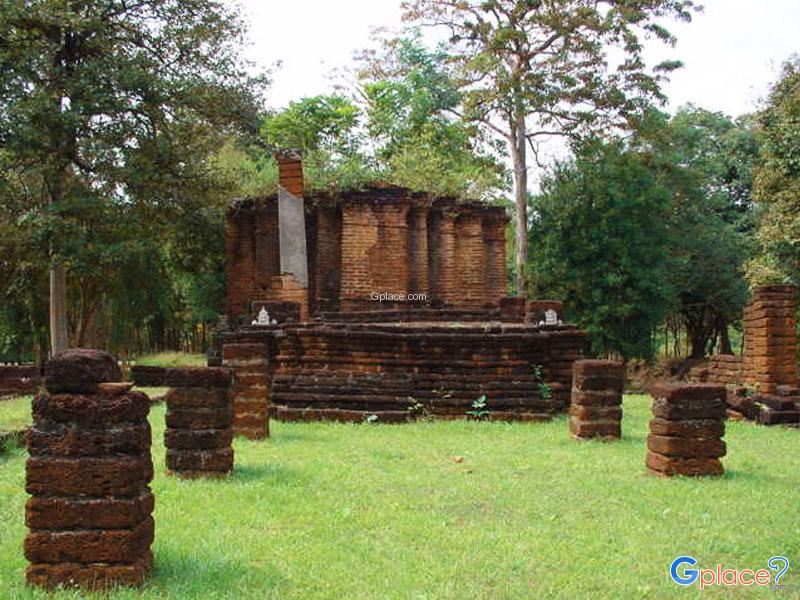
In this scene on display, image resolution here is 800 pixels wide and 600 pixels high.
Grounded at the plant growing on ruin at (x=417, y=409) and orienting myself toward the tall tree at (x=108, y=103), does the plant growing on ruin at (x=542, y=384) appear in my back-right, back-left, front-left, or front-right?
back-right

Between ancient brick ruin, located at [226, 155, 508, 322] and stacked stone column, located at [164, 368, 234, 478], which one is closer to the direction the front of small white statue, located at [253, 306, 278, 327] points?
the stacked stone column

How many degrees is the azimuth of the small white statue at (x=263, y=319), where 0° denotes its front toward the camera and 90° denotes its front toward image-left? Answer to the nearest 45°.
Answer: approximately 0°

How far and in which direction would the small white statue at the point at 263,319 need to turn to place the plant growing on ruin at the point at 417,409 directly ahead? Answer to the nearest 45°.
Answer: approximately 45° to its left

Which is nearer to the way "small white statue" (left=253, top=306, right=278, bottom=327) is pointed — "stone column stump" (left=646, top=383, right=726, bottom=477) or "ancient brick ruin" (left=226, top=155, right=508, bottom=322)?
the stone column stump

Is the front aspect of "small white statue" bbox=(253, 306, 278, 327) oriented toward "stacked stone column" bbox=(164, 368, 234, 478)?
yes

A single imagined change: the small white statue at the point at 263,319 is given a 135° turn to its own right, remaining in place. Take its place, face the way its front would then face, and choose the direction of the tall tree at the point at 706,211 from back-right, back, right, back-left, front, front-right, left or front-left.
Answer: right

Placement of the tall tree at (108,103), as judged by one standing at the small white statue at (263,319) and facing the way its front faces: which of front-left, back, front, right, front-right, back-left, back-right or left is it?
back-right

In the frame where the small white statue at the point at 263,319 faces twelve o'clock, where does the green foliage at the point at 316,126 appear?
The green foliage is roughly at 6 o'clock from the small white statue.

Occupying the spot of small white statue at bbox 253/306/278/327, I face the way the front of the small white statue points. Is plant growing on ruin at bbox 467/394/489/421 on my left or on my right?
on my left

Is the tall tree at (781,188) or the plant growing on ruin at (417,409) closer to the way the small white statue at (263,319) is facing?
the plant growing on ruin

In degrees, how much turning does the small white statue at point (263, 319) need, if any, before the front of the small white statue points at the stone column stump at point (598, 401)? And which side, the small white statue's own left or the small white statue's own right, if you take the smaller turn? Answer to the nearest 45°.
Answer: approximately 45° to the small white statue's own left

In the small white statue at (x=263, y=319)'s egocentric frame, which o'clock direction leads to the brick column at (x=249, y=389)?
The brick column is roughly at 12 o'clock from the small white statue.

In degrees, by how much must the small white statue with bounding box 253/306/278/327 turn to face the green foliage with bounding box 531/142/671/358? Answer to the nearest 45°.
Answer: approximately 135° to its left
